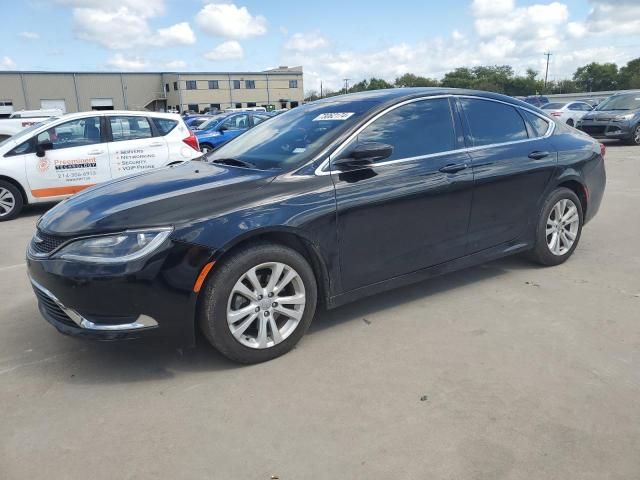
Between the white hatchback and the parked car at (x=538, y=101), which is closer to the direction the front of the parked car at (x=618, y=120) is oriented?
the white hatchback

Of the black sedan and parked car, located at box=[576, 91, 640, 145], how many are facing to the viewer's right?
0

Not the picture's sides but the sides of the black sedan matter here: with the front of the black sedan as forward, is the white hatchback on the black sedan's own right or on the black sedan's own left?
on the black sedan's own right

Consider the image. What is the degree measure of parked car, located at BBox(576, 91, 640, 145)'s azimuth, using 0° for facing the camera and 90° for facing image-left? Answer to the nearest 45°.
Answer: approximately 45°

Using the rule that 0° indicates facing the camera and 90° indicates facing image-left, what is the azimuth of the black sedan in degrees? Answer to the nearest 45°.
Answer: approximately 45°

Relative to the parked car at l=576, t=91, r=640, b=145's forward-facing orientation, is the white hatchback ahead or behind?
ahead

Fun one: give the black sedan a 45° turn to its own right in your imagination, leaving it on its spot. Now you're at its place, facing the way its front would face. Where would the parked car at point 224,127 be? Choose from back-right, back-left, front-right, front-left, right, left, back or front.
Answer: right

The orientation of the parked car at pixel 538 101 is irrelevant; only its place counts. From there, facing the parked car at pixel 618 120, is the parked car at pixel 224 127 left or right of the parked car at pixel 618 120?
right

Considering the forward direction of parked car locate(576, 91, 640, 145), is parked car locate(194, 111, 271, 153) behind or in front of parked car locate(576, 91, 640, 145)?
in front
